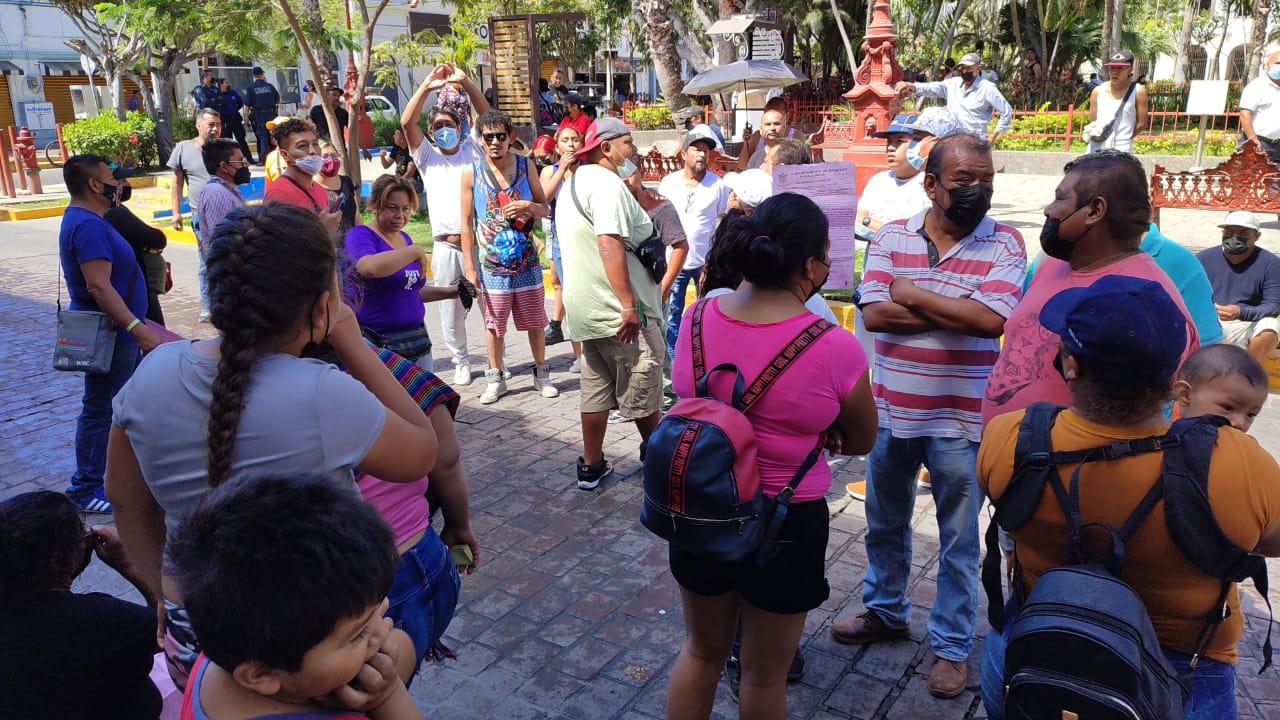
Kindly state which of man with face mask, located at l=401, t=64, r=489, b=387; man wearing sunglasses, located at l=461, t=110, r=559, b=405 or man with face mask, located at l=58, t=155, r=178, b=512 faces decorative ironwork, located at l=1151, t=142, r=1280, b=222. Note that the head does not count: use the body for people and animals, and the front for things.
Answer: man with face mask, located at l=58, t=155, r=178, b=512

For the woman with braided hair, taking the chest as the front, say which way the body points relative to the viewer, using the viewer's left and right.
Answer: facing away from the viewer and to the right of the viewer

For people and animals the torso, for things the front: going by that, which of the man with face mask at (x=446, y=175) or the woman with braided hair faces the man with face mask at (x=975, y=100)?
the woman with braided hair

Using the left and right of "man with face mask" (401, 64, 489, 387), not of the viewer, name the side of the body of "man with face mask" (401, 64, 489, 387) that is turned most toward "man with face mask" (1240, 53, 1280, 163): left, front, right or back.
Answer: left

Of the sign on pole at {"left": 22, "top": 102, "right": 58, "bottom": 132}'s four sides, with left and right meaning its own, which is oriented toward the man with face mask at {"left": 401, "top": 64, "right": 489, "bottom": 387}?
front

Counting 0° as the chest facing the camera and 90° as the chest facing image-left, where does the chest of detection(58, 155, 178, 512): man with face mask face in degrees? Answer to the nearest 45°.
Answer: approximately 270°

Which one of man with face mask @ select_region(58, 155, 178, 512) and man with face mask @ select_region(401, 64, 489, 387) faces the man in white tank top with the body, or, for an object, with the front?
man with face mask @ select_region(58, 155, 178, 512)

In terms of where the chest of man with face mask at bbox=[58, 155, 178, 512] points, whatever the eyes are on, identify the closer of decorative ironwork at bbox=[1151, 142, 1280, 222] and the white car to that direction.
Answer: the decorative ironwork

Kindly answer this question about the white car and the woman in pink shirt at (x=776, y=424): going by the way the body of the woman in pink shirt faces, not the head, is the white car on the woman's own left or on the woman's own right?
on the woman's own left

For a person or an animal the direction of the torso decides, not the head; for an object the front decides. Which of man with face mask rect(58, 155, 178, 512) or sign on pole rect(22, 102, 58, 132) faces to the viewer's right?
the man with face mask

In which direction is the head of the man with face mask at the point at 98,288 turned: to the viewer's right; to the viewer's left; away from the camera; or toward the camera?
to the viewer's right

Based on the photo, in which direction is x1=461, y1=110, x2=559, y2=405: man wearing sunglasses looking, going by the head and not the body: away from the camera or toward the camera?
toward the camera

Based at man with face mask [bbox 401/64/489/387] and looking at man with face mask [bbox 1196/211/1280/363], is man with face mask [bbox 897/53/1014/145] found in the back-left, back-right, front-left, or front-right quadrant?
front-left

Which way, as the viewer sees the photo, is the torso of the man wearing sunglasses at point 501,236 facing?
toward the camera

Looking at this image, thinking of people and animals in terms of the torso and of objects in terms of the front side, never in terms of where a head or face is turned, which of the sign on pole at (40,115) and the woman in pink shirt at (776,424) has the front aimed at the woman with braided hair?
the sign on pole

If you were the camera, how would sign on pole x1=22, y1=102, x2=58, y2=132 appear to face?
facing the viewer

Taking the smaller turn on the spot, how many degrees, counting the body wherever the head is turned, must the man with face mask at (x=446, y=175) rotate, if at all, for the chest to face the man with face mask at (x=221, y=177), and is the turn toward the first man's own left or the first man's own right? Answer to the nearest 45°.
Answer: approximately 90° to the first man's own right

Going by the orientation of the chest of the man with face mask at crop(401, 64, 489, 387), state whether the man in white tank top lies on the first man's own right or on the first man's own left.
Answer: on the first man's own left

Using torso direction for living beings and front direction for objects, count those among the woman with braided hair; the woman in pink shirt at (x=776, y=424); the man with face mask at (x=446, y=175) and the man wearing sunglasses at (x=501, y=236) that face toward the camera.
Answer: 2

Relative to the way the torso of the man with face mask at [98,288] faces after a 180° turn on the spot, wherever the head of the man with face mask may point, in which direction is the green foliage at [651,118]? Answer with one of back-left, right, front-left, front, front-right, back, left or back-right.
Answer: back-right
